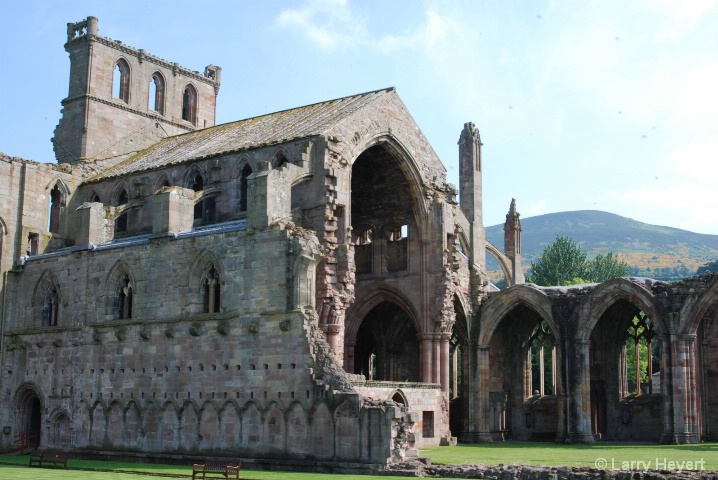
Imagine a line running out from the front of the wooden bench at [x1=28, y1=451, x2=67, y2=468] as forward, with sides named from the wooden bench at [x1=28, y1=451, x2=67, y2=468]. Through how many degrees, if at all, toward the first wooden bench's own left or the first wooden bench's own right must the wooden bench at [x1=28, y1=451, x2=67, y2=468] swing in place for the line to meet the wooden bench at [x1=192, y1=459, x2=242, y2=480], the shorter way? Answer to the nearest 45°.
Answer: approximately 45° to the first wooden bench's own left

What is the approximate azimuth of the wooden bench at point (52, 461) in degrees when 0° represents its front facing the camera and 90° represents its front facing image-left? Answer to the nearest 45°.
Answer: approximately 0°
